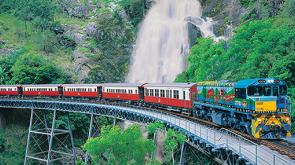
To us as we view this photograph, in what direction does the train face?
facing the viewer and to the right of the viewer

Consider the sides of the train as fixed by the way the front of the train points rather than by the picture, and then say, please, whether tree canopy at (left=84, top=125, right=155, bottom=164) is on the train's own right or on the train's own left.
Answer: on the train's own right
